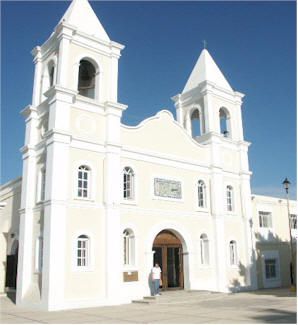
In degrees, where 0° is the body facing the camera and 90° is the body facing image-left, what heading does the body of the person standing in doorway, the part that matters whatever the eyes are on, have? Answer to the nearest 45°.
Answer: approximately 0°

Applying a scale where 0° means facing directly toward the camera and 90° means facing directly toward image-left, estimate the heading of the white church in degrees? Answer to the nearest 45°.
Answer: approximately 315°
